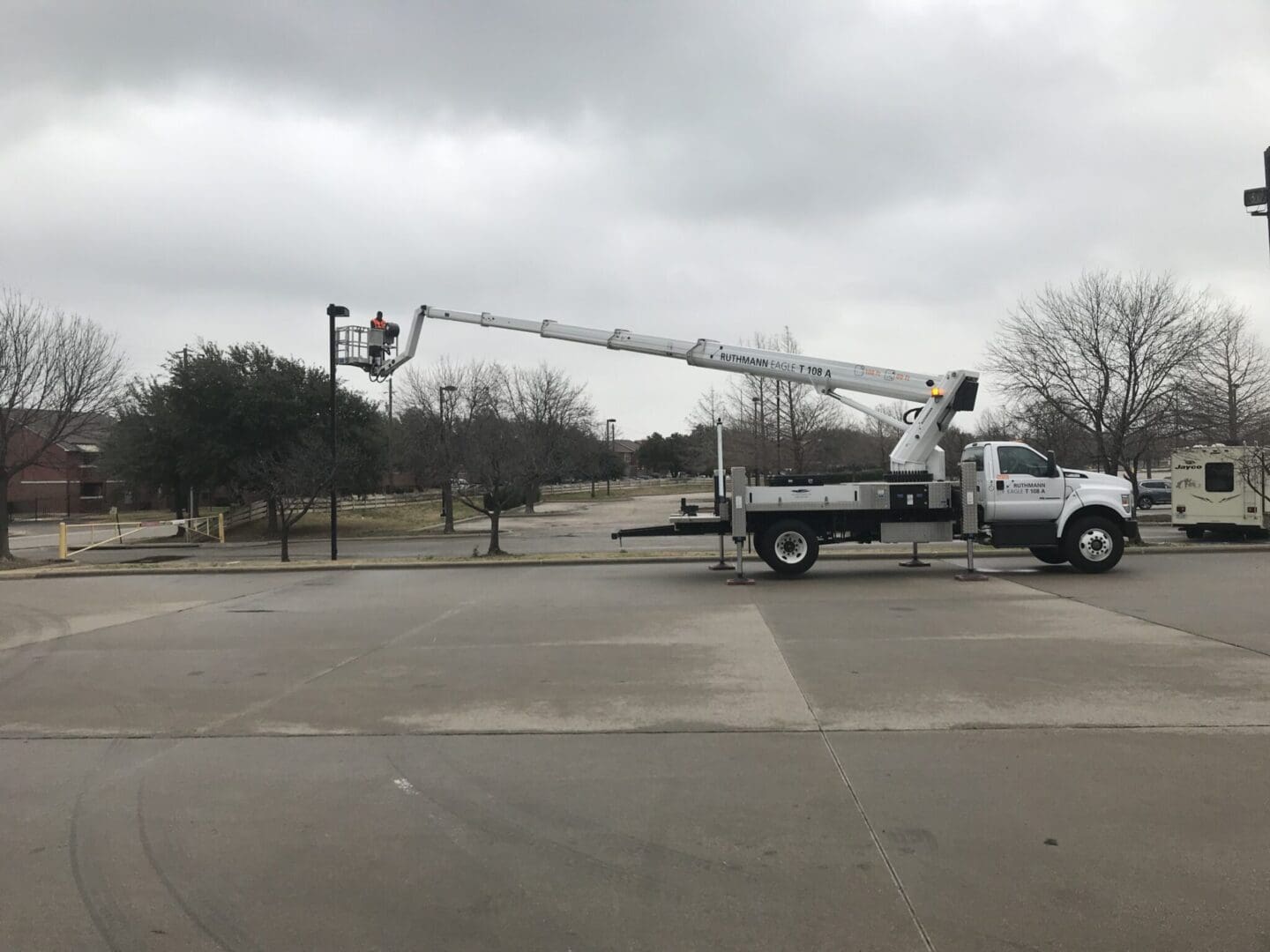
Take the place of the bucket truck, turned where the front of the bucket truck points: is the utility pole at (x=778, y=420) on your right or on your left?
on your left

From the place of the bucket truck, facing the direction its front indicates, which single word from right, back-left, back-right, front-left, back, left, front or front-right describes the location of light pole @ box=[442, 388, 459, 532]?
back-left

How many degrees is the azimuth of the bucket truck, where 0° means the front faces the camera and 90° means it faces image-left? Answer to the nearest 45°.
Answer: approximately 270°

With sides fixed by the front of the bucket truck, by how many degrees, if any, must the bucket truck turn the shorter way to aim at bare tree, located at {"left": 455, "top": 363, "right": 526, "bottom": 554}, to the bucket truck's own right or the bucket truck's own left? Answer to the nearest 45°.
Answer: approximately 135° to the bucket truck's own left
